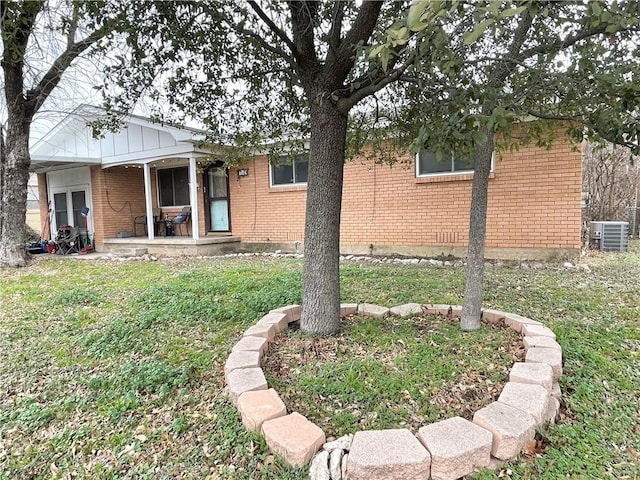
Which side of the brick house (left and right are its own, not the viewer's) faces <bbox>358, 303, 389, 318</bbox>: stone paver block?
front

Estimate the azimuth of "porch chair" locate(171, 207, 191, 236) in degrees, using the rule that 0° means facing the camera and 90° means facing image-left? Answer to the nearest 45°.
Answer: approximately 45°

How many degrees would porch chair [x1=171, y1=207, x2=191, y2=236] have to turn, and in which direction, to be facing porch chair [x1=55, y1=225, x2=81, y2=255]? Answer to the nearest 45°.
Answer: approximately 45° to its right

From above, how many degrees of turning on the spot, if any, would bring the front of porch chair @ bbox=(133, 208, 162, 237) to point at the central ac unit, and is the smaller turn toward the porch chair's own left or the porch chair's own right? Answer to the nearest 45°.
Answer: approximately 90° to the porch chair's own left

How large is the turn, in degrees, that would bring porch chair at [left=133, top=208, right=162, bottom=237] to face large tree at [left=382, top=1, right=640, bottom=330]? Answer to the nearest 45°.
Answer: approximately 45° to its left

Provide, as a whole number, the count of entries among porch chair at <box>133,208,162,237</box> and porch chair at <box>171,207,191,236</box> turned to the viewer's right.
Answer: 0

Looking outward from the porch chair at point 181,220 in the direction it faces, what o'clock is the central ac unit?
The central ac unit is roughly at 9 o'clock from the porch chair.

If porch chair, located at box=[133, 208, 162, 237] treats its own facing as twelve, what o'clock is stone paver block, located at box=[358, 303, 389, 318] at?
The stone paver block is roughly at 10 o'clock from the porch chair.

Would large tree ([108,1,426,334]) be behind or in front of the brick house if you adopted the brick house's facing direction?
in front

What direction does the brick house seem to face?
toward the camera

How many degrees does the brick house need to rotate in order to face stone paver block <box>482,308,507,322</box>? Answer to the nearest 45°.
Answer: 0° — it already faces it

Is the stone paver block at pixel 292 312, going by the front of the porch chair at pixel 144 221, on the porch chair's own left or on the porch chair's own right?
on the porch chair's own left

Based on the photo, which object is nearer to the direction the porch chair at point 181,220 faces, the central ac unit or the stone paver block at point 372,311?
the stone paver block

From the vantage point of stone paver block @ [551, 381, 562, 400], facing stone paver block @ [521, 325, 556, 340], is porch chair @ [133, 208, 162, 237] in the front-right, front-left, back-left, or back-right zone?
front-left

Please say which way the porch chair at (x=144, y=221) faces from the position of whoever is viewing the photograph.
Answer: facing the viewer and to the left of the viewer
